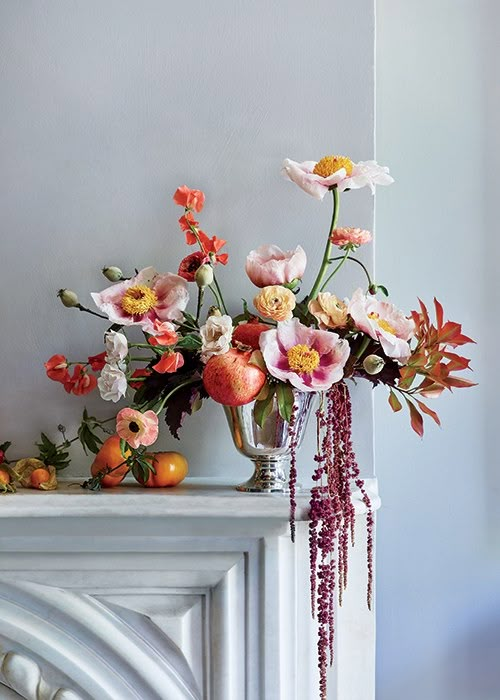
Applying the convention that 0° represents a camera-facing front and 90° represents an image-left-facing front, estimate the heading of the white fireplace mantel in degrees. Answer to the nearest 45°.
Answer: approximately 0°
